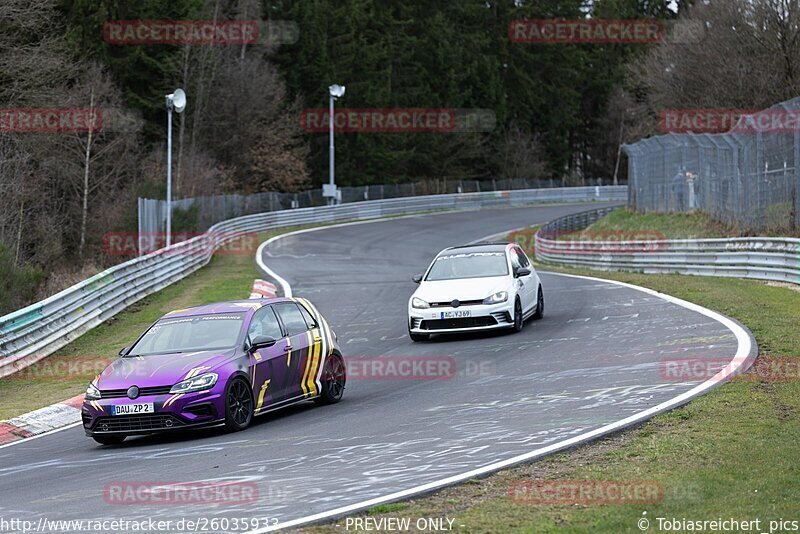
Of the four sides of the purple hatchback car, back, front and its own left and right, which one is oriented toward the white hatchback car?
back

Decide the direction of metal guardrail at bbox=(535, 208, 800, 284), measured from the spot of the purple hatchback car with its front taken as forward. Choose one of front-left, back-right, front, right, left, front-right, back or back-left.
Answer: back

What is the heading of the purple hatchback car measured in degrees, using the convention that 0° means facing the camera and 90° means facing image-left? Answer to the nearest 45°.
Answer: approximately 45°

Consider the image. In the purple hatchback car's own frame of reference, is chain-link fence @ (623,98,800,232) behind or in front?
behind

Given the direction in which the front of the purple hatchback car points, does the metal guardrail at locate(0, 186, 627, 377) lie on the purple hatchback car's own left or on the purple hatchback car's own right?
on the purple hatchback car's own right
